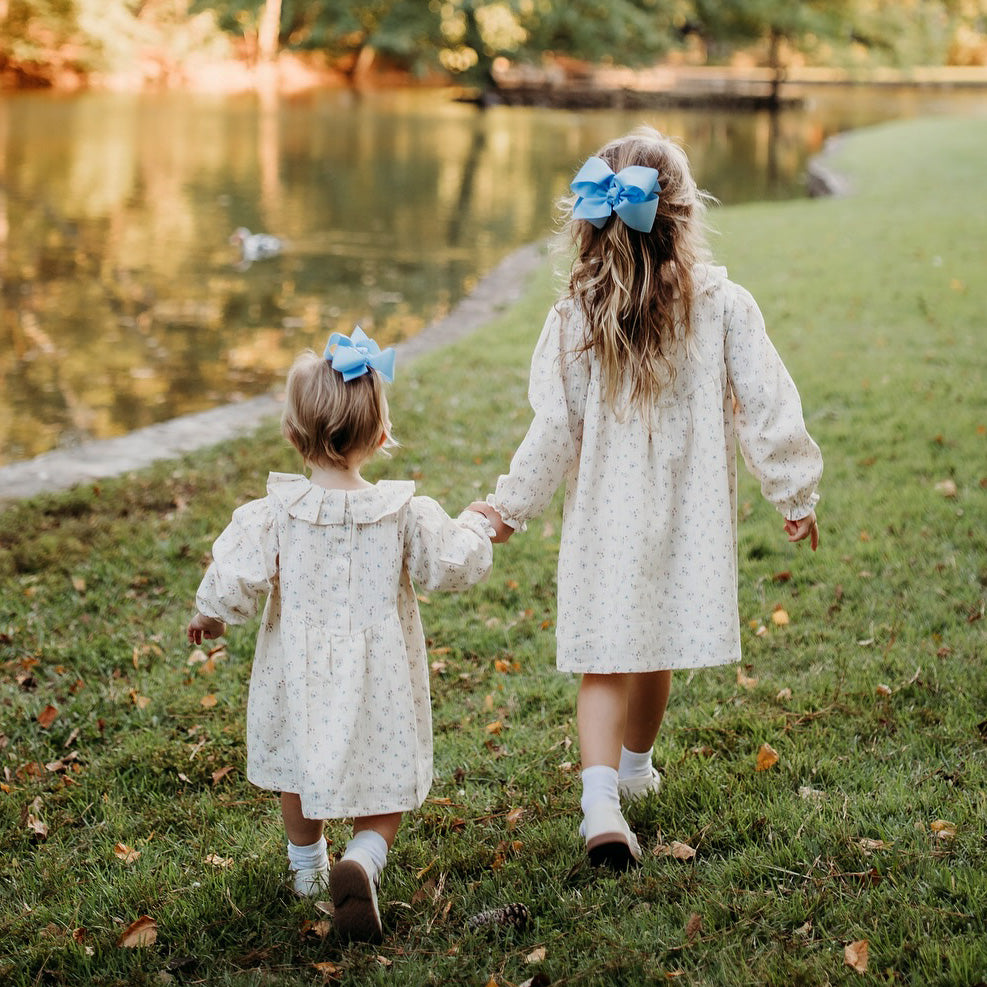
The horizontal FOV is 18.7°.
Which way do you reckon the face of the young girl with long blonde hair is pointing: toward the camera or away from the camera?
away from the camera

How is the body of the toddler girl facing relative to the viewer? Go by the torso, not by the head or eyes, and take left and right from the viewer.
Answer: facing away from the viewer

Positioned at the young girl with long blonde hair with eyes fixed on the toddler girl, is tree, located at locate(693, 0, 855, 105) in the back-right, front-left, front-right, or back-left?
back-right

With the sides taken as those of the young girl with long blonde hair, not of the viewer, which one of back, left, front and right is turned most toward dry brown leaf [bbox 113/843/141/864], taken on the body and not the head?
left

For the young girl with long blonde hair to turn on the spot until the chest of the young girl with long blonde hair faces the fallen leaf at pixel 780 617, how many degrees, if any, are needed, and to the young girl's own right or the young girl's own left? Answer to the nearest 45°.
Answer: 0° — they already face it

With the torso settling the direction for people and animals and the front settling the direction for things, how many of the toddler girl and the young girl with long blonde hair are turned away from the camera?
2

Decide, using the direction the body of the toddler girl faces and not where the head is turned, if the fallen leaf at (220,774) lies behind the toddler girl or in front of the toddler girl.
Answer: in front

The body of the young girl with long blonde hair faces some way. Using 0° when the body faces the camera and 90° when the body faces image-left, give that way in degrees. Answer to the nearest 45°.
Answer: approximately 180°
